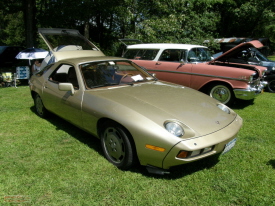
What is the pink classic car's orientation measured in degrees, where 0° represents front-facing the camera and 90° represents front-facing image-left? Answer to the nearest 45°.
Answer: approximately 315°

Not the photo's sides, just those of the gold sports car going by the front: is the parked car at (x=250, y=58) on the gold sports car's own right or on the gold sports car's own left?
on the gold sports car's own left

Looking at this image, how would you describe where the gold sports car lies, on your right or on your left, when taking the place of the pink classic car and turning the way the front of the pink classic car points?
on your right

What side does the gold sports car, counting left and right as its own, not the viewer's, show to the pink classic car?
left

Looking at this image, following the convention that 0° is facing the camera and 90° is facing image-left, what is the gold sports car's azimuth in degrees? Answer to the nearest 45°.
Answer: approximately 315°
